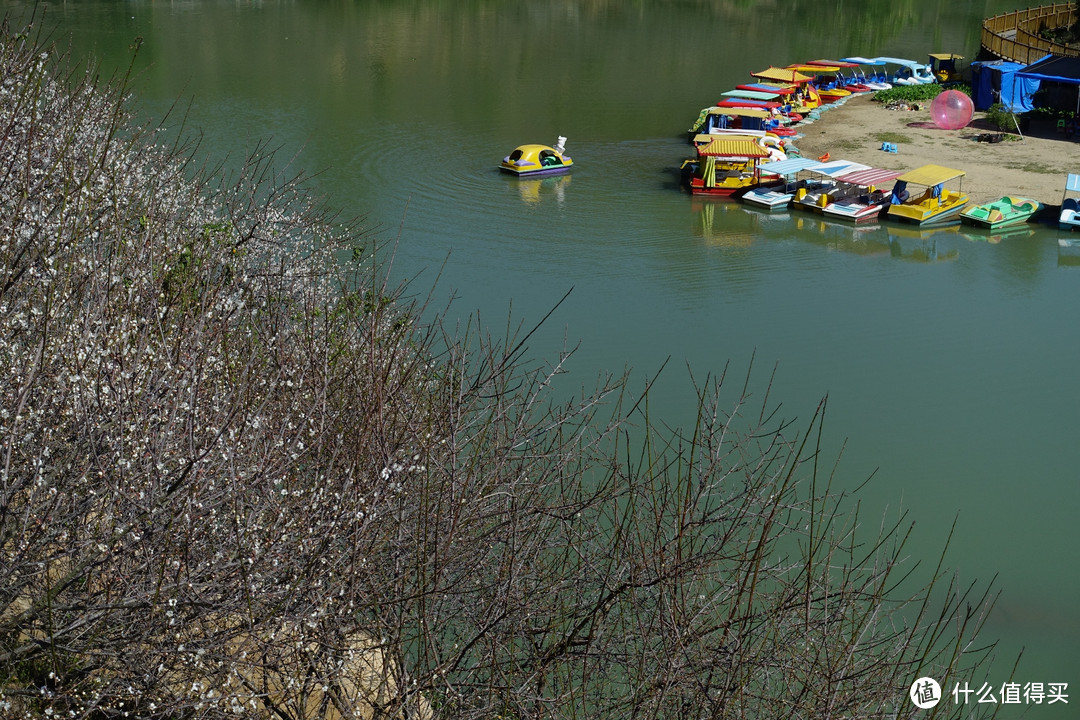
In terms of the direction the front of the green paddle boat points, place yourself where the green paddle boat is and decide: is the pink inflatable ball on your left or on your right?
on your right

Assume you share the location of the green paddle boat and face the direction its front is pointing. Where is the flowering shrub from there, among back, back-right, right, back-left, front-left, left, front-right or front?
front-left

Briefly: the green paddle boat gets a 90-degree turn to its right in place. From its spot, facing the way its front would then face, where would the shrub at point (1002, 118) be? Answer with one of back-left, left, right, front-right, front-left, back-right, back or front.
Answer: front-right

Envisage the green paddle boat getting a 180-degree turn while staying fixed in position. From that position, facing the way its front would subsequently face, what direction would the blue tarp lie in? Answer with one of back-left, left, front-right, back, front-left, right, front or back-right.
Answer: front-left

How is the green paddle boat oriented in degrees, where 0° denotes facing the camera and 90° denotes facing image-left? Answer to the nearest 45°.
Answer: approximately 45°
